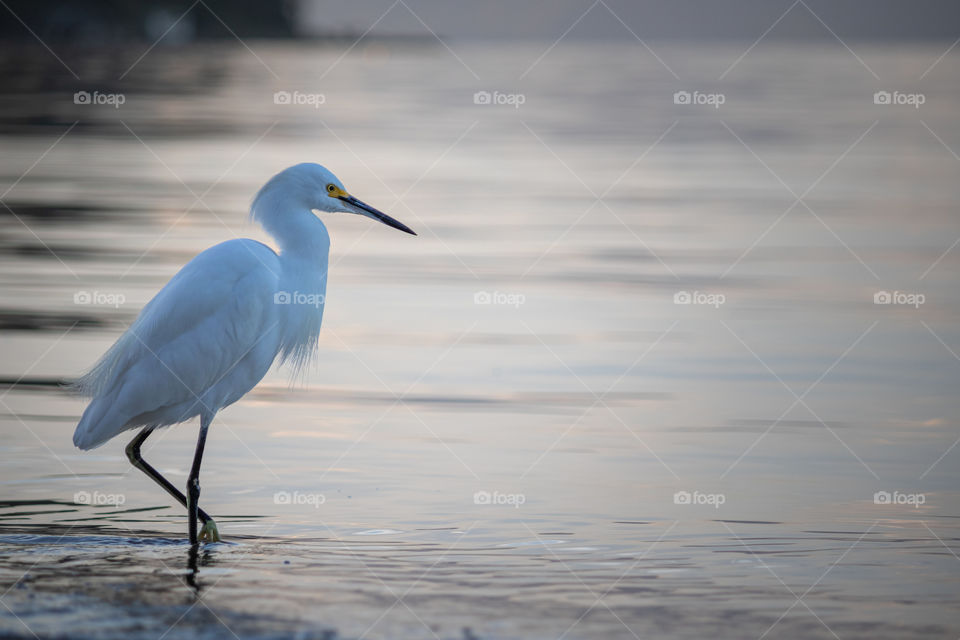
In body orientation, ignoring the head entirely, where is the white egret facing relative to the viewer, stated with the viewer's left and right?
facing to the right of the viewer
